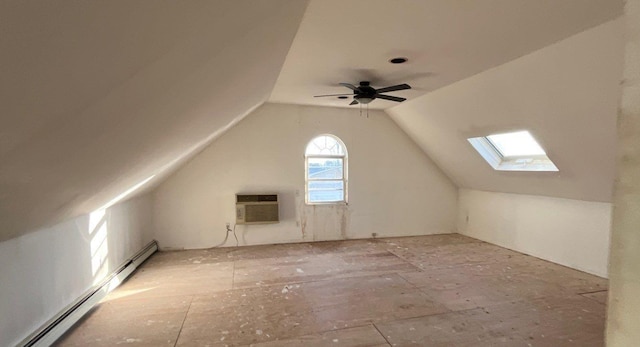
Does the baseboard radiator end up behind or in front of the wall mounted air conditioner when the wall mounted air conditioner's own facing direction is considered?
in front

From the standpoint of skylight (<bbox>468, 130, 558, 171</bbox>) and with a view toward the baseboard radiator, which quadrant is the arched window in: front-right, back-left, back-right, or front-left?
front-right

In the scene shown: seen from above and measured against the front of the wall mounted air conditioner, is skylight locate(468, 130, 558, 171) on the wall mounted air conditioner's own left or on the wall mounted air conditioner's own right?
on the wall mounted air conditioner's own left

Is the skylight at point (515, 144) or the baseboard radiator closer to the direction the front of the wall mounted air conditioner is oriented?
the baseboard radiator

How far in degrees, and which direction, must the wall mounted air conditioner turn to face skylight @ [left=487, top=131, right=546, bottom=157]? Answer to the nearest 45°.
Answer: approximately 90° to its left

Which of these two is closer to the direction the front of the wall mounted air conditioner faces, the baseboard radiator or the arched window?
the baseboard radiator

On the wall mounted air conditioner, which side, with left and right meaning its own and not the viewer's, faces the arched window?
left

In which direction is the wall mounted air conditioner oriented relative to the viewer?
toward the camera
